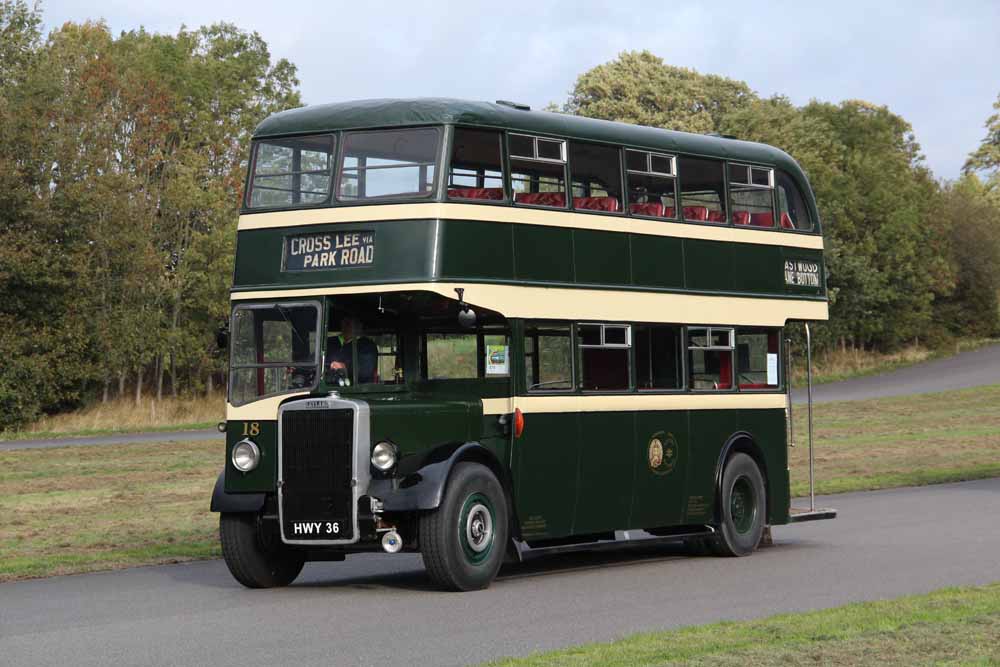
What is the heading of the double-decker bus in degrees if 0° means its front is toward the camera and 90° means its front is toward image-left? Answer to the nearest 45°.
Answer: approximately 45°

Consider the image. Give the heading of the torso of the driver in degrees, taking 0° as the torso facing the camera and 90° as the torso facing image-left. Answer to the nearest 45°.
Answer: approximately 45°
